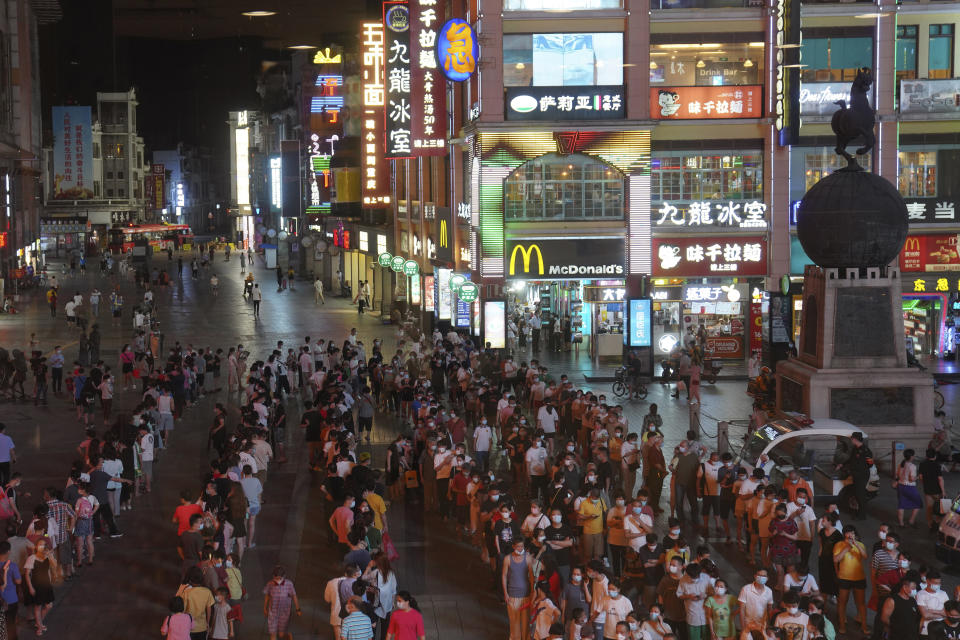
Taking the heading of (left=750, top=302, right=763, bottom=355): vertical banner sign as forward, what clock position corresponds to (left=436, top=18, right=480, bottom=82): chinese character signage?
The chinese character signage is roughly at 2 o'clock from the vertical banner sign.

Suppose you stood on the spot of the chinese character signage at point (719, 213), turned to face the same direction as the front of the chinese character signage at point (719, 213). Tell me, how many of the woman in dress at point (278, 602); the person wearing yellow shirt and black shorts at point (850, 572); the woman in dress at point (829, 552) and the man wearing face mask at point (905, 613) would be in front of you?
4

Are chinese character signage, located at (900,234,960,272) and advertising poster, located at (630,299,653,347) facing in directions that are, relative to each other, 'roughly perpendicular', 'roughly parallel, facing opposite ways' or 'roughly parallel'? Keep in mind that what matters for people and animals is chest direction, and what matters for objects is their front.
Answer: roughly parallel

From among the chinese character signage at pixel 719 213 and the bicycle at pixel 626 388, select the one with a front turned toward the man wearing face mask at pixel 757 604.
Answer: the chinese character signage

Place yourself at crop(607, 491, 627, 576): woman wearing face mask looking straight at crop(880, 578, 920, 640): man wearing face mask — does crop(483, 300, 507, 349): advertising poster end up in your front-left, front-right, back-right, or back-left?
back-left

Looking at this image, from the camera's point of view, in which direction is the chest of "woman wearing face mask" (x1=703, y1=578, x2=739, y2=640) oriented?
toward the camera

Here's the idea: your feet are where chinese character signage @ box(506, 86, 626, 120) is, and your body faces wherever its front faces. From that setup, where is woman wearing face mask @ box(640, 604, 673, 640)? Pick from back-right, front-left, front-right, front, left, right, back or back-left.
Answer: front

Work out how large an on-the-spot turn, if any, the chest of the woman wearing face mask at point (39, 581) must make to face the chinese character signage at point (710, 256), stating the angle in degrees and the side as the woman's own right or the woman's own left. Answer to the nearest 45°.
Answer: approximately 135° to the woman's own left

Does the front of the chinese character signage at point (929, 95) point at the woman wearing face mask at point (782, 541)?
yes

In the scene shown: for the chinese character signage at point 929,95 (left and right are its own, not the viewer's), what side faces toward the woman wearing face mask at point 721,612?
front

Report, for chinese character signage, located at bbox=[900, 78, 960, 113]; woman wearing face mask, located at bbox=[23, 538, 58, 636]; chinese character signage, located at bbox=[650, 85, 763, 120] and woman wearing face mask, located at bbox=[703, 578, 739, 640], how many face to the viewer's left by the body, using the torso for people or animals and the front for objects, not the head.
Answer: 0

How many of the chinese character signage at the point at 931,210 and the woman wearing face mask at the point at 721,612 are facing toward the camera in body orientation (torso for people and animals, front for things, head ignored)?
2

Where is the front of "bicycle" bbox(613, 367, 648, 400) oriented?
to the viewer's left

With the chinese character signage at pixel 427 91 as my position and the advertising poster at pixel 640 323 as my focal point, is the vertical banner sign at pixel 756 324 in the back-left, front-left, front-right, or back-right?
front-left
